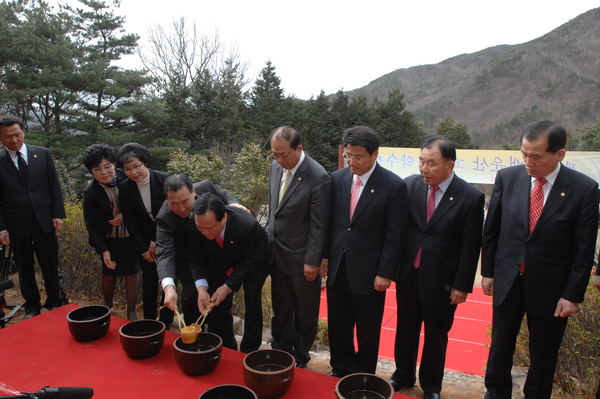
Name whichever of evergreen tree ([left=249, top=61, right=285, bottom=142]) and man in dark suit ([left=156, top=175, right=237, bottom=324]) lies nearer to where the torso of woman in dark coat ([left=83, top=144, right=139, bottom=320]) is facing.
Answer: the man in dark suit

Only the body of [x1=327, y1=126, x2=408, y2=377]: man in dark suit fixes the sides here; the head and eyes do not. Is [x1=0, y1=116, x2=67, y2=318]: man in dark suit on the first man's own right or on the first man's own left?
on the first man's own right

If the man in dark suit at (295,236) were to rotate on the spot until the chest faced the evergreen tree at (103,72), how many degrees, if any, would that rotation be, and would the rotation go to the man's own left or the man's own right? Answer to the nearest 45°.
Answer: approximately 90° to the man's own right

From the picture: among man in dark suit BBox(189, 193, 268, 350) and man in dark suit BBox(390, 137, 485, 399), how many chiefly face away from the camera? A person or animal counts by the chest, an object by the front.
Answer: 0

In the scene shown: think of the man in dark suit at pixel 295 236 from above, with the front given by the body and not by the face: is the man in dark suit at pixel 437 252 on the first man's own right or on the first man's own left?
on the first man's own left

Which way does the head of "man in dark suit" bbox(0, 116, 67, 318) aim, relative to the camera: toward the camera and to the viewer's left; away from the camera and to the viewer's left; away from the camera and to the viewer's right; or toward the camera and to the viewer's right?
toward the camera and to the viewer's right

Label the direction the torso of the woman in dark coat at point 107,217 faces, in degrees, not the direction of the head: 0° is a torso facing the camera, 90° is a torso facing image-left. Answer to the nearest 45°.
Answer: approximately 315°

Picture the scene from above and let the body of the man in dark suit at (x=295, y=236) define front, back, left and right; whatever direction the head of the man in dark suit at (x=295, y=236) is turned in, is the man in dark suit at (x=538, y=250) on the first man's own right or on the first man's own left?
on the first man's own left

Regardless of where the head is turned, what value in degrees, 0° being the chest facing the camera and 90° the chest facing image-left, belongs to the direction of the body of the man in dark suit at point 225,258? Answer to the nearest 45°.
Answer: approximately 45°

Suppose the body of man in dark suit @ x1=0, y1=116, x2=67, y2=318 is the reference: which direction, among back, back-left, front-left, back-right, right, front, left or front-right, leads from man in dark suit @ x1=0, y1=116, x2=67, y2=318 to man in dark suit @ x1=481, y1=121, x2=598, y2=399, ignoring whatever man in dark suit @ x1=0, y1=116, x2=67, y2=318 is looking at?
front-left
